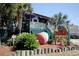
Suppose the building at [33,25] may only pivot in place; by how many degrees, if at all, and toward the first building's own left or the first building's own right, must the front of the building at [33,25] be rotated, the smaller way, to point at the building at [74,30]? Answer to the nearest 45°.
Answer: approximately 45° to the first building's own left

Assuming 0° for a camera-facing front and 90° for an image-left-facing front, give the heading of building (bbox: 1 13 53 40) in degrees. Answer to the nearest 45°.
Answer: approximately 315°
